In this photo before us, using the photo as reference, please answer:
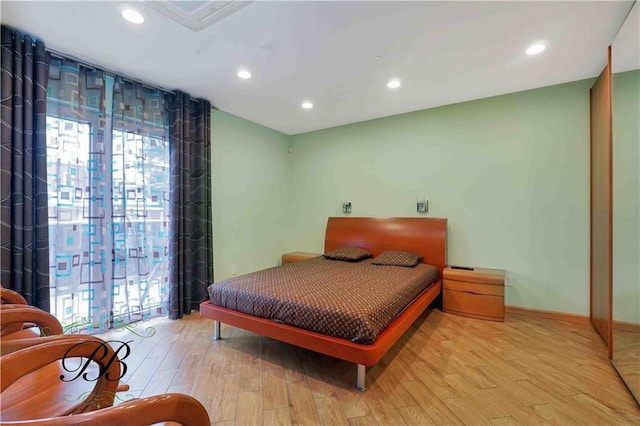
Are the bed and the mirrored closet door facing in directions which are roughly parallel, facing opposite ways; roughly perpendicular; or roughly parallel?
roughly perpendicular

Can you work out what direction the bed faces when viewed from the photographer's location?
facing the viewer and to the left of the viewer

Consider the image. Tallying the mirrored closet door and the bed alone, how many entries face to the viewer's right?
0

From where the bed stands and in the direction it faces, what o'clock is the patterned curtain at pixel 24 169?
The patterned curtain is roughly at 1 o'clock from the bed.

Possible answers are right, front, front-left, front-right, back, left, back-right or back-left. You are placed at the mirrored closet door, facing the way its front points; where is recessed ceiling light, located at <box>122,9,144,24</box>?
front-left

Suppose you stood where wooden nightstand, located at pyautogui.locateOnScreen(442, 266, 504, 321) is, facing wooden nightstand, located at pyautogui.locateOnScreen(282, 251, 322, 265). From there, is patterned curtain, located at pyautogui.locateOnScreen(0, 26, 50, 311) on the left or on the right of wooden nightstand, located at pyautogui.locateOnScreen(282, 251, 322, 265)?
left

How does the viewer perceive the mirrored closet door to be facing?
facing to the left of the viewer

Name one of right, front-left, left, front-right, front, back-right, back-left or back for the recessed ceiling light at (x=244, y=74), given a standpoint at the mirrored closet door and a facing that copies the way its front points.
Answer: front-left

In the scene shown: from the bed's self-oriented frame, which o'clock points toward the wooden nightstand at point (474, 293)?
The wooden nightstand is roughly at 7 o'clock from the bed.
